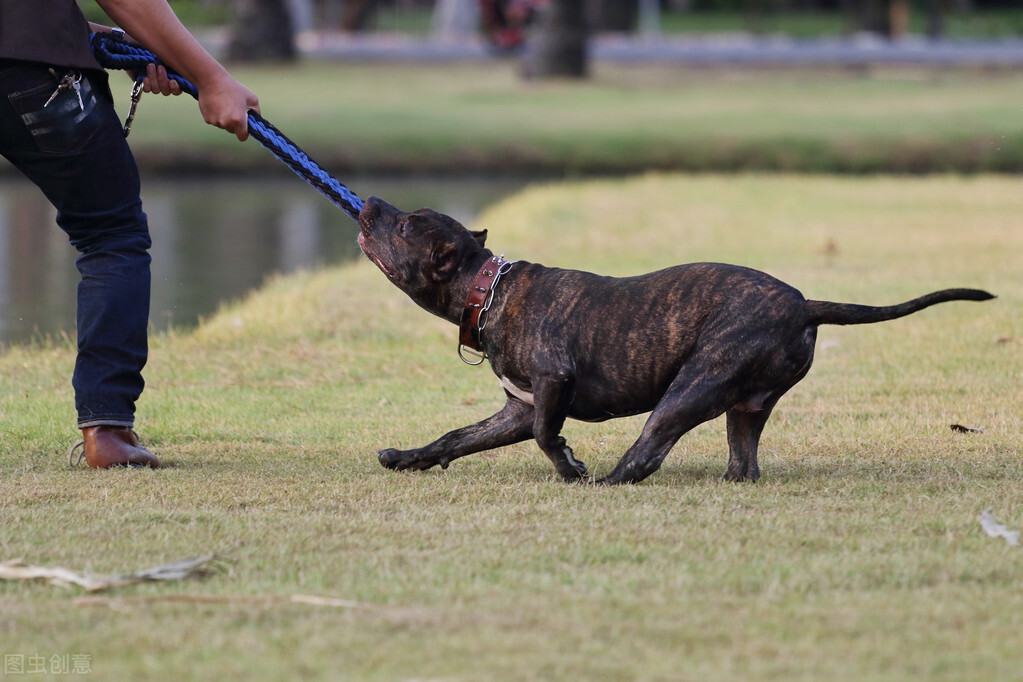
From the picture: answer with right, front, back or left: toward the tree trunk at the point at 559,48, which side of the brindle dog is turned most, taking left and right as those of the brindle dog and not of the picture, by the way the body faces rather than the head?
right

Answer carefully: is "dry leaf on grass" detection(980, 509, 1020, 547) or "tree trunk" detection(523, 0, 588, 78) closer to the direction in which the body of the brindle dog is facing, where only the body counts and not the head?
the tree trunk

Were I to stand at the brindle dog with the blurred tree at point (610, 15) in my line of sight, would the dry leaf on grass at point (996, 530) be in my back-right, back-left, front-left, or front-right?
back-right

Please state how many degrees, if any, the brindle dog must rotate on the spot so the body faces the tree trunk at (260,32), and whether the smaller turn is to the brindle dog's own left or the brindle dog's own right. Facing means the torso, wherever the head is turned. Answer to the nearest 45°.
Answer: approximately 90° to the brindle dog's own right

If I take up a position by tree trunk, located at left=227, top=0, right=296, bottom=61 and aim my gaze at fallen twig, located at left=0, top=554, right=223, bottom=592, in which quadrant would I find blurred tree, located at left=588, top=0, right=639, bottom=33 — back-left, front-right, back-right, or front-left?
back-left

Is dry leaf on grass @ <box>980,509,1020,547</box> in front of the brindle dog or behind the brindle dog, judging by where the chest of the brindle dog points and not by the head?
behind

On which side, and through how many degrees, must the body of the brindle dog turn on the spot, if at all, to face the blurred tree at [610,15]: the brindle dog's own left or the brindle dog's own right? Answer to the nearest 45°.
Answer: approximately 90° to the brindle dog's own right

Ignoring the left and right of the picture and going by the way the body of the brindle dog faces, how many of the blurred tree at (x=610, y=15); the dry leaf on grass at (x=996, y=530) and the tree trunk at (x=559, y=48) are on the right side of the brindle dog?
2

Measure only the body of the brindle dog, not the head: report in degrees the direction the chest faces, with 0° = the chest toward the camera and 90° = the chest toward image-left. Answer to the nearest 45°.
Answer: approximately 90°

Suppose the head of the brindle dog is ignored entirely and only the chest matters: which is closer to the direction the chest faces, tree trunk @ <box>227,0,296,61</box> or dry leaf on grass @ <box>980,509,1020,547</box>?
the tree trunk
